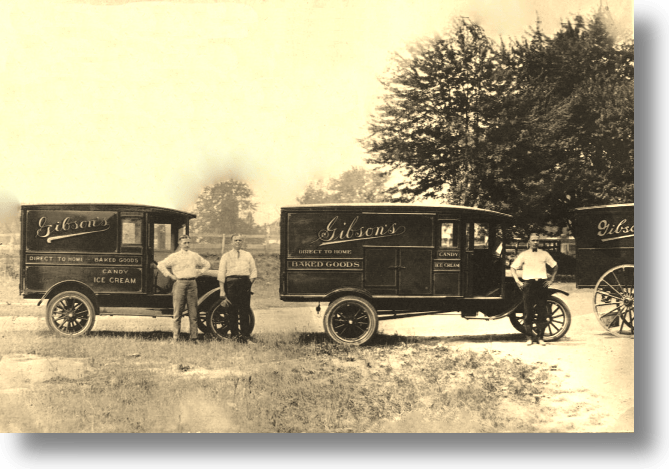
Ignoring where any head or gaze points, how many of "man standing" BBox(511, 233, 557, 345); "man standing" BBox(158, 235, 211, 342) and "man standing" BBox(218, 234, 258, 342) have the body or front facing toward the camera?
3

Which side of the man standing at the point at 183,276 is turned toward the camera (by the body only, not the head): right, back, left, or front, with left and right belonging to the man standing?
front

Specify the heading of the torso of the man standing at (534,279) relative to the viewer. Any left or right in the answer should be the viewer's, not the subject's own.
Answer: facing the viewer

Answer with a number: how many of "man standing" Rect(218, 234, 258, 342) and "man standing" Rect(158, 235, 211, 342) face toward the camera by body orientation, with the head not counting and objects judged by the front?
2

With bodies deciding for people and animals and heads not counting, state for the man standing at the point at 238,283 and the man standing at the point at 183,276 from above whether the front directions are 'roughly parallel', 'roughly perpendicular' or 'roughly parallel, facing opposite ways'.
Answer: roughly parallel

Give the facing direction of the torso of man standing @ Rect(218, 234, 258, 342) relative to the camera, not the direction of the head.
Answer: toward the camera
